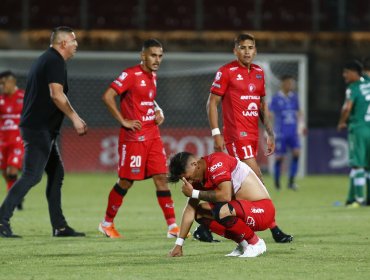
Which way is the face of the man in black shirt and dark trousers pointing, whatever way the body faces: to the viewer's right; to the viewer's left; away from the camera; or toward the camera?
to the viewer's right

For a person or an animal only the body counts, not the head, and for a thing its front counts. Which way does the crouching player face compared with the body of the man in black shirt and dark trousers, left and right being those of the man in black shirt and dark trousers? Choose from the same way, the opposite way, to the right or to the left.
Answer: the opposite way

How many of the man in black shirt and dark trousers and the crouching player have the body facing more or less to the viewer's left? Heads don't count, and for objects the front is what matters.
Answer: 1

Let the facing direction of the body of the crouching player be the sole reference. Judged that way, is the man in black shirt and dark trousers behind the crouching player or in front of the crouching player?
in front

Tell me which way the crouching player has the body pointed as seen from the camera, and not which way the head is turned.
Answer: to the viewer's left

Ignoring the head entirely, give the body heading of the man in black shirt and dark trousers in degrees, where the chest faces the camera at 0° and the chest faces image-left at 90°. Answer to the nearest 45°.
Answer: approximately 270°

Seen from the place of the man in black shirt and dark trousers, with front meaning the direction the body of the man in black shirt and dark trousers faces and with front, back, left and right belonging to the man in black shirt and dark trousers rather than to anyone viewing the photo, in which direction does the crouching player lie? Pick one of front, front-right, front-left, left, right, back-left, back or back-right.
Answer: front-right
